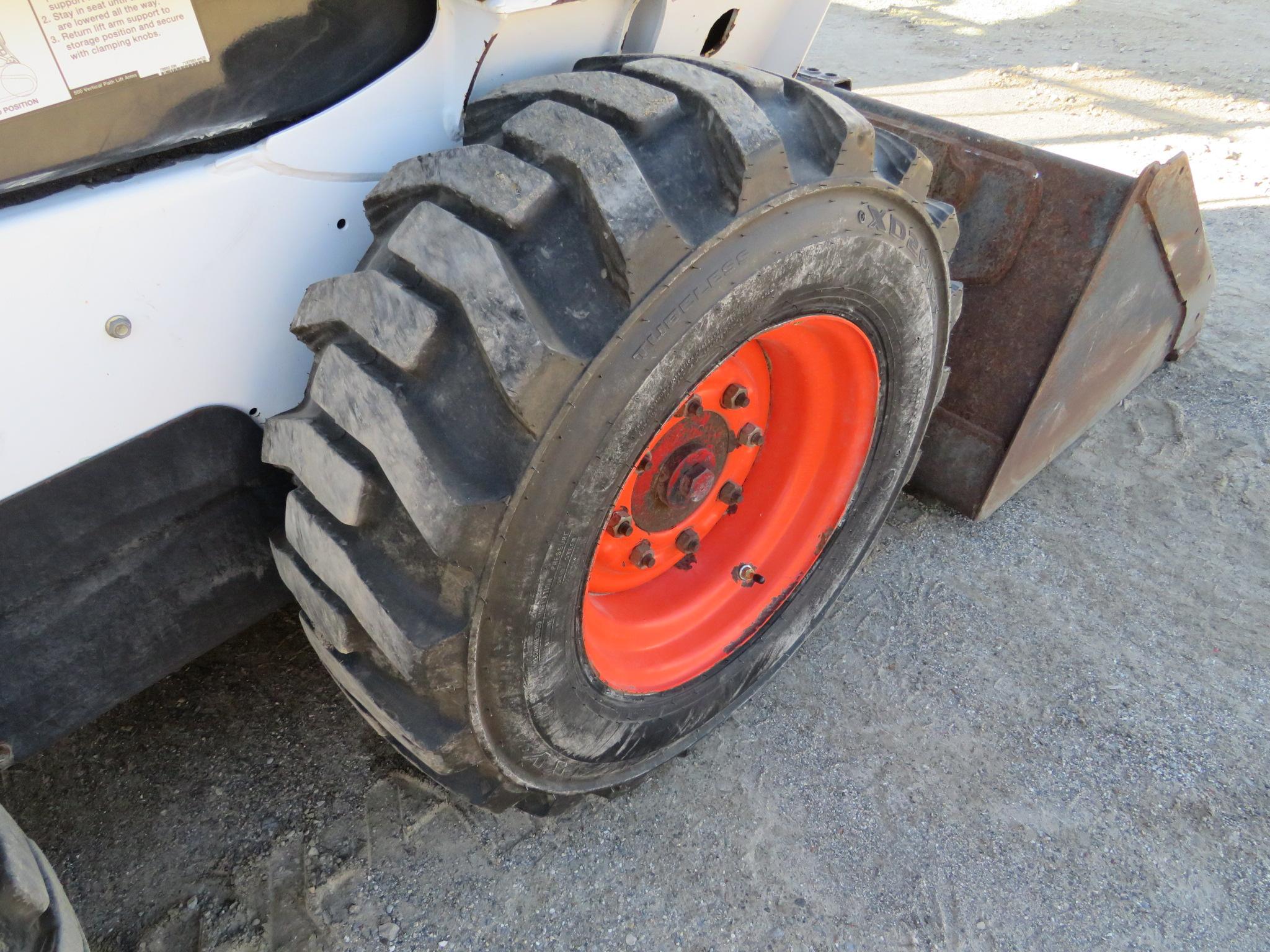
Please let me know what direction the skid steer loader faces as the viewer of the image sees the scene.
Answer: facing away from the viewer and to the right of the viewer
